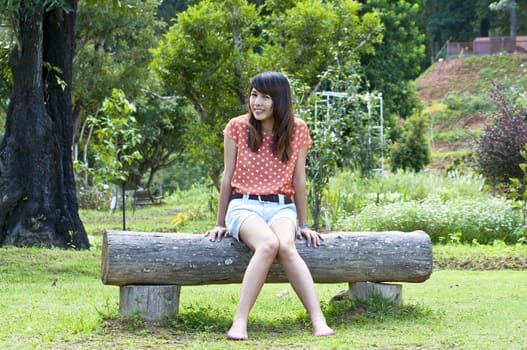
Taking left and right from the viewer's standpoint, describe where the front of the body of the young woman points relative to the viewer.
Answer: facing the viewer

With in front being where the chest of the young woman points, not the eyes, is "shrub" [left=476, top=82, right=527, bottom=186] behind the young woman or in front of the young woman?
behind
